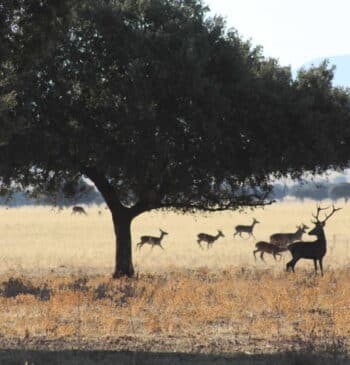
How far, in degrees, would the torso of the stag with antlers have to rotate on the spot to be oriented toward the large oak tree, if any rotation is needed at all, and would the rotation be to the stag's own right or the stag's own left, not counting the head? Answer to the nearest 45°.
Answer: approximately 135° to the stag's own right

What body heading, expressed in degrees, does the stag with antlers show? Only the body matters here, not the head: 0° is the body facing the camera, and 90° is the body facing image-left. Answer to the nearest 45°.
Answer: approximately 270°
